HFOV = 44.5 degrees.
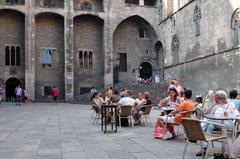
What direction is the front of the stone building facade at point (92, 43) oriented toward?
toward the camera

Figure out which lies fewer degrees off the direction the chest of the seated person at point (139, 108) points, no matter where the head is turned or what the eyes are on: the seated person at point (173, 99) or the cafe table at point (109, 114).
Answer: the cafe table

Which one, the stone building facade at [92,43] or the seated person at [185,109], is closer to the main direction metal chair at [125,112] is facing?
the stone building facade

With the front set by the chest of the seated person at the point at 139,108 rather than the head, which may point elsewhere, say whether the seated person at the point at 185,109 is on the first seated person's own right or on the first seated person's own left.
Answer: on the first seated person's own left

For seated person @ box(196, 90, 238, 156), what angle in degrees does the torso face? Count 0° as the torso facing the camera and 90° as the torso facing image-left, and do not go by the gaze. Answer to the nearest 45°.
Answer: approximately 45°

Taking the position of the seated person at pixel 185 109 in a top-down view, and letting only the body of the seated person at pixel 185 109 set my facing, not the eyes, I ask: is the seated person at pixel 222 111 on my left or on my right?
on my left
